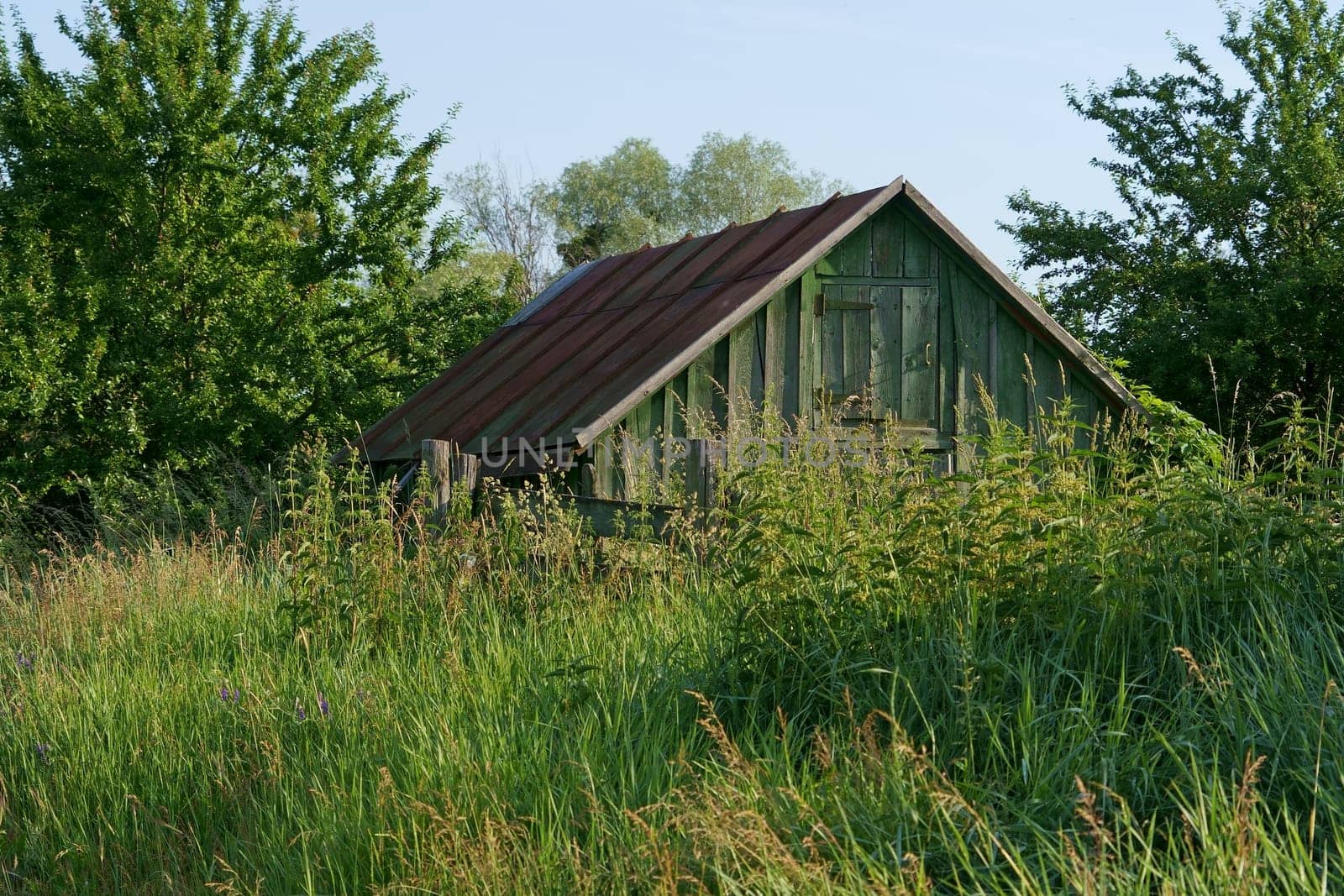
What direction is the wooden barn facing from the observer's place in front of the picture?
facing the viewer and to the right of the viewer

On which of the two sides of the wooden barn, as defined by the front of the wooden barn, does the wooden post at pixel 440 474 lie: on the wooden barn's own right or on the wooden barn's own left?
on the wooden barn's own right

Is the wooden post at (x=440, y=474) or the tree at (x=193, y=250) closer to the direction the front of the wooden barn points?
the wooden post

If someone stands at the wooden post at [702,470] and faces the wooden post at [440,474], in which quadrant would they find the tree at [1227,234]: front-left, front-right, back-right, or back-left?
back-right

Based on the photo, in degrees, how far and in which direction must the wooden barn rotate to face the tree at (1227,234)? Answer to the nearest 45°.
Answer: approximately 90° to its left

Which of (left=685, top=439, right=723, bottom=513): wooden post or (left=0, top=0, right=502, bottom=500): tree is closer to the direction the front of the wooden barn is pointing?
the wooden post

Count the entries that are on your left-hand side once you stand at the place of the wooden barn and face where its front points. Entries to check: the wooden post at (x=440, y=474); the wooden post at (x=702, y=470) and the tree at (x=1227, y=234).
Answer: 1

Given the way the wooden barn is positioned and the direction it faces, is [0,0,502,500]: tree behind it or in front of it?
behind
